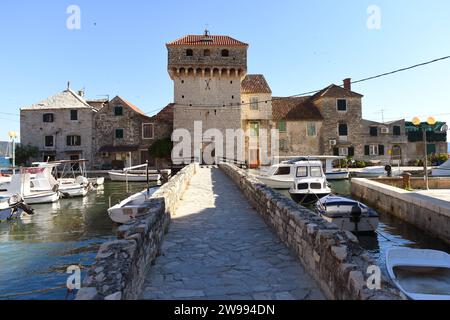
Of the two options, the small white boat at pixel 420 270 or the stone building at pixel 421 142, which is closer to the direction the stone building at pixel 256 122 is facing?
the small white boat

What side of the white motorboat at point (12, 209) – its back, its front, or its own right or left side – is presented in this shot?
left

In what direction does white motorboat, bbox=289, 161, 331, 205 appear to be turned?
toward the camera

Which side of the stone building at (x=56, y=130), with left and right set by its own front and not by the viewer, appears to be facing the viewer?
front

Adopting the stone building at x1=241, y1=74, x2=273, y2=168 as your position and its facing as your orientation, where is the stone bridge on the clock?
The stone bridge is roughly at 12 o'clock from the stone building.

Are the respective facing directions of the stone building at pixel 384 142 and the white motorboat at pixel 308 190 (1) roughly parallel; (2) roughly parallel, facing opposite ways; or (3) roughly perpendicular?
roughly parallel

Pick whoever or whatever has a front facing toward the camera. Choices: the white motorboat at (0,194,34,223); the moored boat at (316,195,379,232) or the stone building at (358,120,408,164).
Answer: the stone building

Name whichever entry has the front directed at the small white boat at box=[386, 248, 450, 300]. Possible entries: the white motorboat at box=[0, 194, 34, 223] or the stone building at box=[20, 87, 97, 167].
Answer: the stone building

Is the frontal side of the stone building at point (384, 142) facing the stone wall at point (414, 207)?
yes

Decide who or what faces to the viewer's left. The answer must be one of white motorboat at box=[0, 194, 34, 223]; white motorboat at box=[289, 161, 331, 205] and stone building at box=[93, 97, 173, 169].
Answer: white motorboat at box=[0, 194, 34, 223]

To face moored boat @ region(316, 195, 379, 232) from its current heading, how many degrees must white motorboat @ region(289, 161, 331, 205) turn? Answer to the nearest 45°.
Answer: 0° — it already faces it

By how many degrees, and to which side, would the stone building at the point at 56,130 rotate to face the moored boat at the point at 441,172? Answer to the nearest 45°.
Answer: approximately 45° to its left

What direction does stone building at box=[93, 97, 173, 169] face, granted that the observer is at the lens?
facing the viewer
